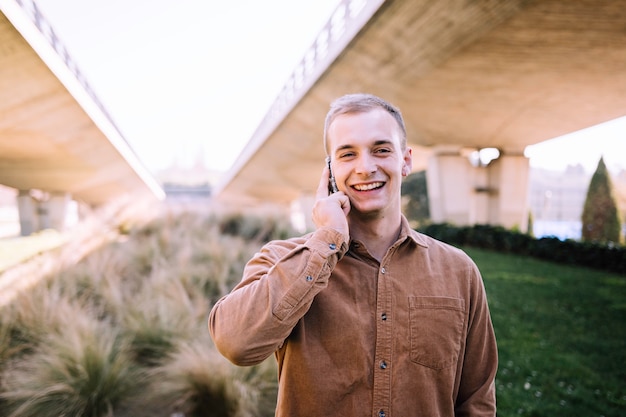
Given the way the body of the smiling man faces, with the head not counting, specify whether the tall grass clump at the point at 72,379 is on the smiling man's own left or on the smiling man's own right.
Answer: on the smiling man's own right

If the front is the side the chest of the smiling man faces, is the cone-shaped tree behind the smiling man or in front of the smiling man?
behind

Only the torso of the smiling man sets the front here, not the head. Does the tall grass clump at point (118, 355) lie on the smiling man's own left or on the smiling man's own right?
on the smiling man's own right

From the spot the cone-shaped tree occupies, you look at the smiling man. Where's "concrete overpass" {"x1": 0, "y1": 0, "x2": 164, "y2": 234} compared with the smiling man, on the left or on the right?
right

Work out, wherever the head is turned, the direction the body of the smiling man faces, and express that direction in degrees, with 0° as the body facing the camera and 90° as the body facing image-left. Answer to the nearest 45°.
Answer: approximately 0°

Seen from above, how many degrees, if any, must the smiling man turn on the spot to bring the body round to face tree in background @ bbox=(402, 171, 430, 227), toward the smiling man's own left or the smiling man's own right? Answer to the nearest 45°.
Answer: approximately 180°
